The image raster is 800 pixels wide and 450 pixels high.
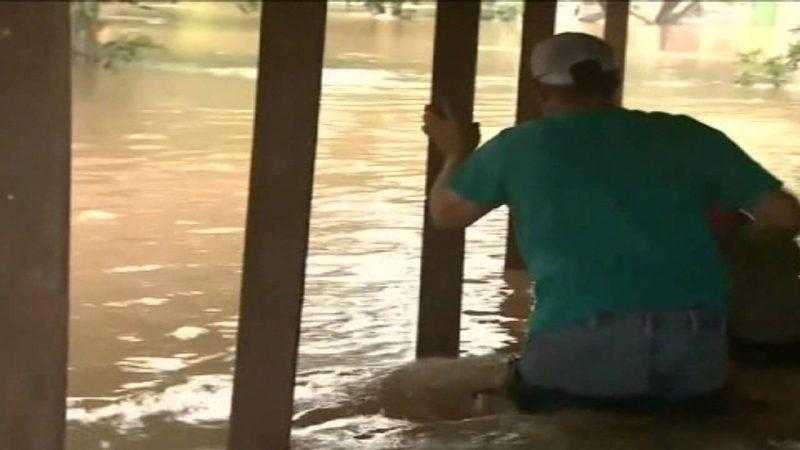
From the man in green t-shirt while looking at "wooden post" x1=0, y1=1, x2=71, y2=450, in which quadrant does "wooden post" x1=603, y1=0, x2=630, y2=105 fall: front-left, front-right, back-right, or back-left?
back-right

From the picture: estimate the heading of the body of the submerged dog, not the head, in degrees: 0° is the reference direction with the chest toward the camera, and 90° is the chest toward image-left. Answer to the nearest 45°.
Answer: approximately 270°

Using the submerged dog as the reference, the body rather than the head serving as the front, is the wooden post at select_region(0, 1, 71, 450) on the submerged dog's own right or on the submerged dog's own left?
on the submerged dog's own right

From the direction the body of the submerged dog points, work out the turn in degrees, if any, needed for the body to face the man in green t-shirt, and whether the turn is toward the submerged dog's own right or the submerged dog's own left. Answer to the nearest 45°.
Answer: approximately 45° to the submerged dog's own right

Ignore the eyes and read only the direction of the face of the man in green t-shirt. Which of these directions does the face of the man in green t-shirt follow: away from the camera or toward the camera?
away from the camera

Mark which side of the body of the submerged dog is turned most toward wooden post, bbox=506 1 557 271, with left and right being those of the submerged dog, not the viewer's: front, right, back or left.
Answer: left

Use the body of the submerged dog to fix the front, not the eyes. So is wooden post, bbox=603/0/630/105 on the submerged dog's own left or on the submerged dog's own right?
on the submerged dog's own left

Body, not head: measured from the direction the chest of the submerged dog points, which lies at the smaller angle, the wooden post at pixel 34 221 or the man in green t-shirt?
the man in green t-shirt

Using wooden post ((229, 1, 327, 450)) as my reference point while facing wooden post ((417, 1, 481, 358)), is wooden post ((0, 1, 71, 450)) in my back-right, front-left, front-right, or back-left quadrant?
back-left
